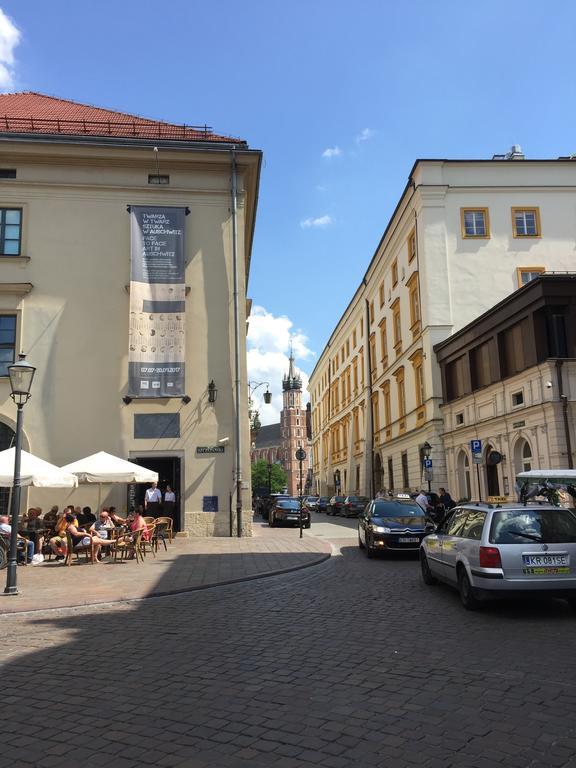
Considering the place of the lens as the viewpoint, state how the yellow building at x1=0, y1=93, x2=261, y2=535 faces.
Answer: facing the viewer

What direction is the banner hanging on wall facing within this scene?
toward the camera

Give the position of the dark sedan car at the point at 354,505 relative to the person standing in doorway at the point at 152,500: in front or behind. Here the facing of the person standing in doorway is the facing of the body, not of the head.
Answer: behind

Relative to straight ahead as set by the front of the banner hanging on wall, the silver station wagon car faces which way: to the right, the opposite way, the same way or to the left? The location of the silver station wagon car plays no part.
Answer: the opposite way

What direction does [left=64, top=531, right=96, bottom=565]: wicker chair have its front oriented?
to the viewer's right

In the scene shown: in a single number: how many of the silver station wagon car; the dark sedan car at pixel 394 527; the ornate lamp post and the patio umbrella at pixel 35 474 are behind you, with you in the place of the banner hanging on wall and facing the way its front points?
0

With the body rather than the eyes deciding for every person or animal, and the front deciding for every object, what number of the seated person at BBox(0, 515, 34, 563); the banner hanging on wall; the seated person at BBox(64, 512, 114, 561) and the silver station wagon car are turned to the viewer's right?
2

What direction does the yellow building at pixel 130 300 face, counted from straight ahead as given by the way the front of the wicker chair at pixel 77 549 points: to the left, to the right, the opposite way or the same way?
to the right

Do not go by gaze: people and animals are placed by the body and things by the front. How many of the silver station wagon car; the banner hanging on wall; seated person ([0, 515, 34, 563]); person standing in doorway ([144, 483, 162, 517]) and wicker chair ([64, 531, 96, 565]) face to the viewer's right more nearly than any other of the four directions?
2

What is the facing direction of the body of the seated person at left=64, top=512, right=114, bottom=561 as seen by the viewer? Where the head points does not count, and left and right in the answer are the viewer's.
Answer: facing to the right of the viewer

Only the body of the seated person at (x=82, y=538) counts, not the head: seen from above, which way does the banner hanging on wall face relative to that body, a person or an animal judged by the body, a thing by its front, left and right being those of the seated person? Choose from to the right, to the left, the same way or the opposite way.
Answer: to the right

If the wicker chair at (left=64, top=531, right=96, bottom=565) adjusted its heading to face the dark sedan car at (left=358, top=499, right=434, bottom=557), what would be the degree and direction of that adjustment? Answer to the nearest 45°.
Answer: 0° — it already faces it

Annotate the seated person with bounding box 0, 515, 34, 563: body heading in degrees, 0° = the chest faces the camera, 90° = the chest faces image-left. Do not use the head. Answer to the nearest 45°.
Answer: approximately 270°

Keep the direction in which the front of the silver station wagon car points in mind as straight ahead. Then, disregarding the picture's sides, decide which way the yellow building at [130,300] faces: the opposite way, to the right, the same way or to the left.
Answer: the opposite way
